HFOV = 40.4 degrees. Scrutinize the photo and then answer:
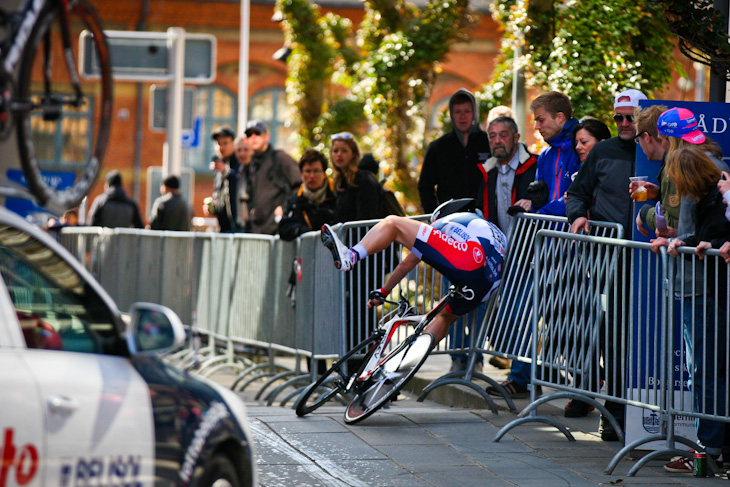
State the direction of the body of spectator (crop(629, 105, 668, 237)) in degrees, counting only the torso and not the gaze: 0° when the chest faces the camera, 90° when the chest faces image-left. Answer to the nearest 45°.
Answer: approximately 90°

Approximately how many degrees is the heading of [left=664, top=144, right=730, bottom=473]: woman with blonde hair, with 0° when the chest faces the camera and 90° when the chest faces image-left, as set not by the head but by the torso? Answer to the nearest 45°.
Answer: approximately 90°

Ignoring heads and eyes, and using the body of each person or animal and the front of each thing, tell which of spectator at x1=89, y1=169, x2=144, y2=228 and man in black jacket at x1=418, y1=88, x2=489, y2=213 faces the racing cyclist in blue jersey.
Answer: the man in black jacket

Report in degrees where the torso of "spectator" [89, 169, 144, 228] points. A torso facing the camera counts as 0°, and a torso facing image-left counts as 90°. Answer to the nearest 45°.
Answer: approximately 180°

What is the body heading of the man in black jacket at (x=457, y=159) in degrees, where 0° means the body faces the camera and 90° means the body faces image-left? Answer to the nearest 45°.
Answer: approximately 0°

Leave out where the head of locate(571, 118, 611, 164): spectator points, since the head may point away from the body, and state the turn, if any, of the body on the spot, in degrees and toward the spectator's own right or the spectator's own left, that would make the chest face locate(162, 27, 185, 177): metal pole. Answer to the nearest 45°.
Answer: approximately 90° to the spectator's own right

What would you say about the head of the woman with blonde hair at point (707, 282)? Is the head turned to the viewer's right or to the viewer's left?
to the viewer's left

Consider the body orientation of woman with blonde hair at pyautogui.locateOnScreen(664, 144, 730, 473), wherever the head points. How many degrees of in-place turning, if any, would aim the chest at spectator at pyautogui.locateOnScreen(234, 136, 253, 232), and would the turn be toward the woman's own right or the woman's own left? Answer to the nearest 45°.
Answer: approximately 45° to the woman's own right

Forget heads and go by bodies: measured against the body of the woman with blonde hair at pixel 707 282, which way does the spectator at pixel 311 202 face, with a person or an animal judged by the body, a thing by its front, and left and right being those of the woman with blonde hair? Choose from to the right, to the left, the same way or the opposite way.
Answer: to the left

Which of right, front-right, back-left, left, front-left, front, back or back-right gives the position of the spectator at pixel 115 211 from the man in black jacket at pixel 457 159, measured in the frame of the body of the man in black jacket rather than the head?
back-right
